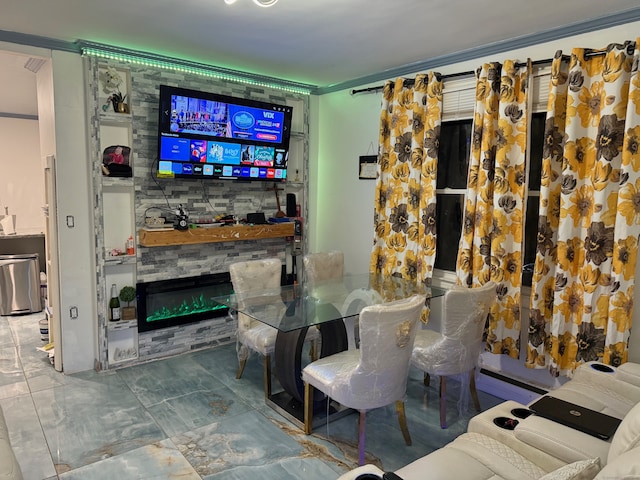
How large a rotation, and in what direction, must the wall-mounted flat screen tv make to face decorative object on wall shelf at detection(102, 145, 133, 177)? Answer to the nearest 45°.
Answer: approximately 135° to its right

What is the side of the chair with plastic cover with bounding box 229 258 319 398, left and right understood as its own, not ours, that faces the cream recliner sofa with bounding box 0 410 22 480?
right

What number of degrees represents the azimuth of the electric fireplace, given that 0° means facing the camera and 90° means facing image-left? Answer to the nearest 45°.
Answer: approximately 315°

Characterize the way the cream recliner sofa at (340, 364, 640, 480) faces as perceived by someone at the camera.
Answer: facing away from the viewer and to the left of the viewer

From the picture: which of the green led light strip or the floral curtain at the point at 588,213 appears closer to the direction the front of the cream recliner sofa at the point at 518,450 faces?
the green led light strip

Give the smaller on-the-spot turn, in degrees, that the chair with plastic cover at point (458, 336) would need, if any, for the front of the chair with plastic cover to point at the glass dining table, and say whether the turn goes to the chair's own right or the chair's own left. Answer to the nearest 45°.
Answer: approximately 45° to the chair's own left

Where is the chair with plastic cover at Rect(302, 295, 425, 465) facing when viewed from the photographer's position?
facing away from the viewer and to the left of the viewer
